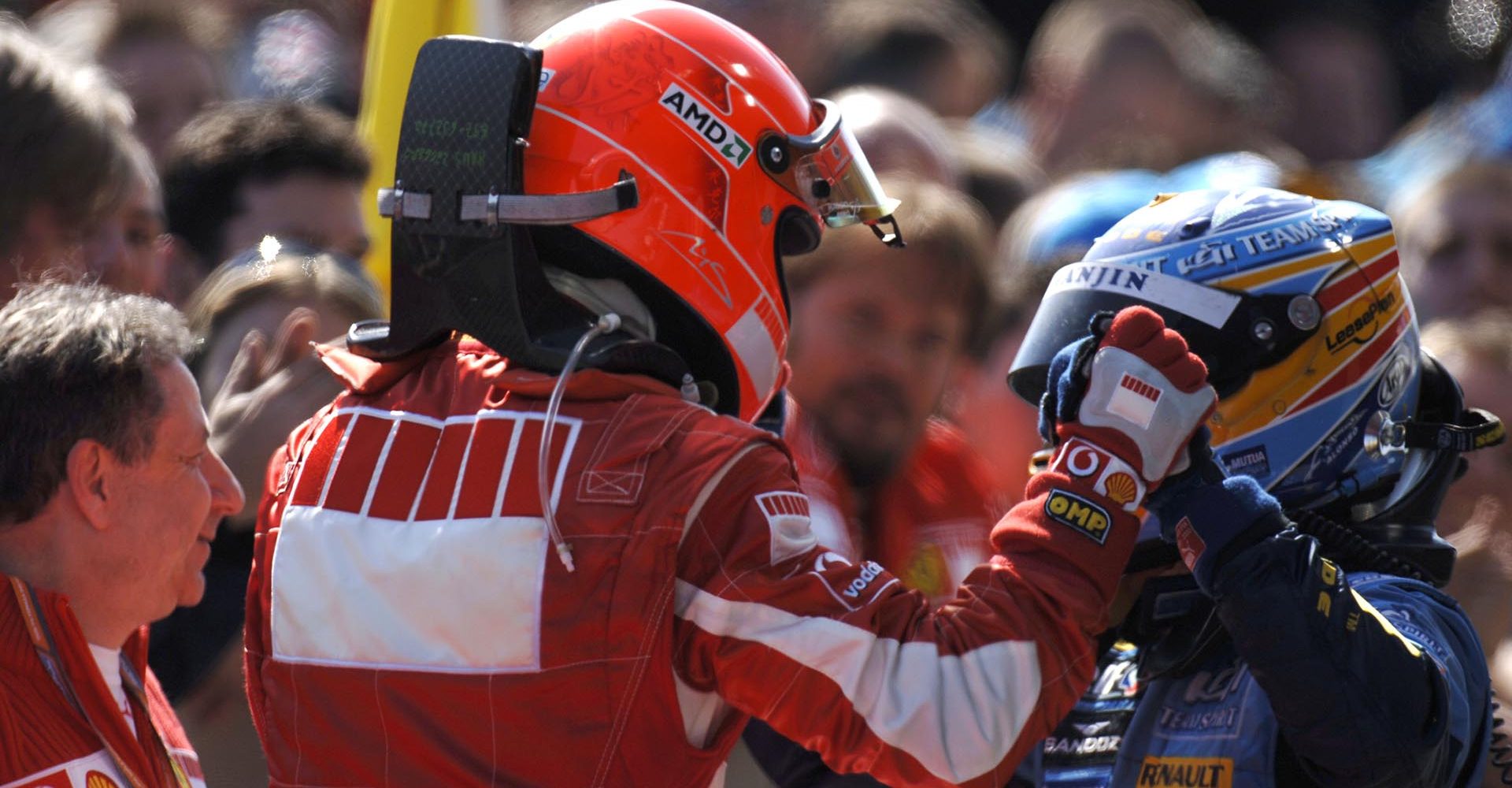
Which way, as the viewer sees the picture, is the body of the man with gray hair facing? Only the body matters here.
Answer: to the viewer's right

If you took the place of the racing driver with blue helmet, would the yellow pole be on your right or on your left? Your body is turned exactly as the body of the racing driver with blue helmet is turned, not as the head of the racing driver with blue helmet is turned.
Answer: on your right

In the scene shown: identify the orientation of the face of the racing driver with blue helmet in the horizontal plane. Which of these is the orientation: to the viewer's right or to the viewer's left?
to the viewer's left

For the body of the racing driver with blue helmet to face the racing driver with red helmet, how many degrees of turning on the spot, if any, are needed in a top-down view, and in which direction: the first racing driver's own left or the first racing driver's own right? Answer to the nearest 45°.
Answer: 0° — they already face them

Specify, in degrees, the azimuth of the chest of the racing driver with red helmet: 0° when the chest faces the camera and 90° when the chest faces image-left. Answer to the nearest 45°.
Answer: approximately 225°

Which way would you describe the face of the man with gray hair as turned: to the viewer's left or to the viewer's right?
to the viewer's right

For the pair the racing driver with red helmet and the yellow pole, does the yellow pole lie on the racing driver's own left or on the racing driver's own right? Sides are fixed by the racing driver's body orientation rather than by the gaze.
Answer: on the racing driver's own left

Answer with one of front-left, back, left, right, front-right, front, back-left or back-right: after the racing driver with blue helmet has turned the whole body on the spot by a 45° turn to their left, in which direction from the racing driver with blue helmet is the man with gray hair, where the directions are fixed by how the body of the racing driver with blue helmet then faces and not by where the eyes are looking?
front-right

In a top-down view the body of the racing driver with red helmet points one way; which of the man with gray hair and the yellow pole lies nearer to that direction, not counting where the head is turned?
the yellow pole

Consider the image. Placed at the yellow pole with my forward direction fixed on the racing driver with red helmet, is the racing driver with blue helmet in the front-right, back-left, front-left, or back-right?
front-left

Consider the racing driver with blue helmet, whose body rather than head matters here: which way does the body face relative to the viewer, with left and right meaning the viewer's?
facing the viewer and to the left of the viewer

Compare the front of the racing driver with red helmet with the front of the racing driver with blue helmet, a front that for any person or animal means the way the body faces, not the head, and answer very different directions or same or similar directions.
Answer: very different directions
